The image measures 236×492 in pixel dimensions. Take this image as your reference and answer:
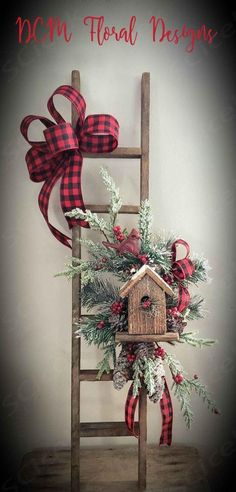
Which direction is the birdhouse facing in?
toward the camera
